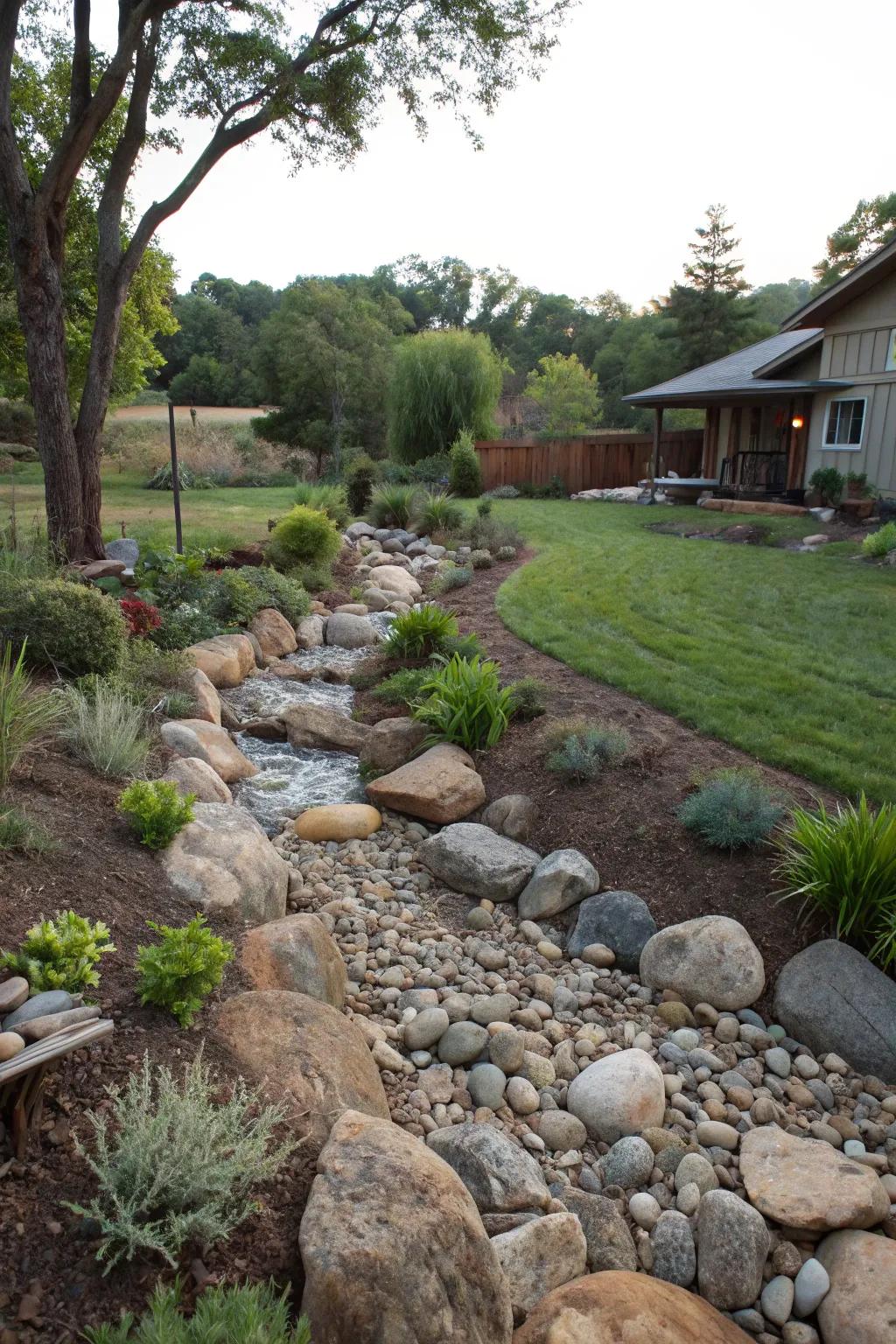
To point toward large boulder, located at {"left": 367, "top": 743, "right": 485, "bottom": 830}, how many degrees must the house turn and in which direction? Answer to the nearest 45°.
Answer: approximately 45° to its left

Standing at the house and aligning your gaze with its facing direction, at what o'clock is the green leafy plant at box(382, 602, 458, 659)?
The green leafy plant is roughly at 11 o'clock from the house.

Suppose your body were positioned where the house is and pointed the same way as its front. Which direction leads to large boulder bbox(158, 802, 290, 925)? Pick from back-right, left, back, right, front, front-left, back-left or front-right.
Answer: front-left

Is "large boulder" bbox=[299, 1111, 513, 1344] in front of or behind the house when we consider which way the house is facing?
in front

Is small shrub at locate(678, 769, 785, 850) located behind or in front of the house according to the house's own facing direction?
in front

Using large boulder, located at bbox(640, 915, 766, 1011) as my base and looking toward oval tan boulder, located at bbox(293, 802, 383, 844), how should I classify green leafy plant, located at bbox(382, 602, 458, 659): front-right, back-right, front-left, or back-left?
front-right

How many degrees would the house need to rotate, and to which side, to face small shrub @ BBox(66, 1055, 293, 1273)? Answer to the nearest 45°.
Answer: approximately 45° to its left

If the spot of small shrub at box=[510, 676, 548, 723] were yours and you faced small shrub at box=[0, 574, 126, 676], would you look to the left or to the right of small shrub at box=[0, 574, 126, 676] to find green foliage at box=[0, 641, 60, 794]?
left

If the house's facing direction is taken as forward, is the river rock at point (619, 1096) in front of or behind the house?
in front

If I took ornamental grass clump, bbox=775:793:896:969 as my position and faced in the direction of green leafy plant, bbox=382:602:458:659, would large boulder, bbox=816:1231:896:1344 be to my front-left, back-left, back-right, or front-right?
back-left

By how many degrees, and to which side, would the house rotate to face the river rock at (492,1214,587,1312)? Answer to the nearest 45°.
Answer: approximately 45° to its left

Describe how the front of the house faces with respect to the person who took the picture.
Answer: facing the viewer and to the left of the viewer

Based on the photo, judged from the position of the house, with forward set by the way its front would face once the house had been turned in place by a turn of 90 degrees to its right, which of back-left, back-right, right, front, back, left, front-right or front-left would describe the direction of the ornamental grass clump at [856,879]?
back-left

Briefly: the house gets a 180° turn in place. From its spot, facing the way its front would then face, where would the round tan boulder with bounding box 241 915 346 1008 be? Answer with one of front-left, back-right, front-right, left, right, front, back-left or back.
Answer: back-right

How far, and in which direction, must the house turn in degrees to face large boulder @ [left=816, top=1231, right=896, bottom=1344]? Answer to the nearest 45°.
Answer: approximately 45° to its left
